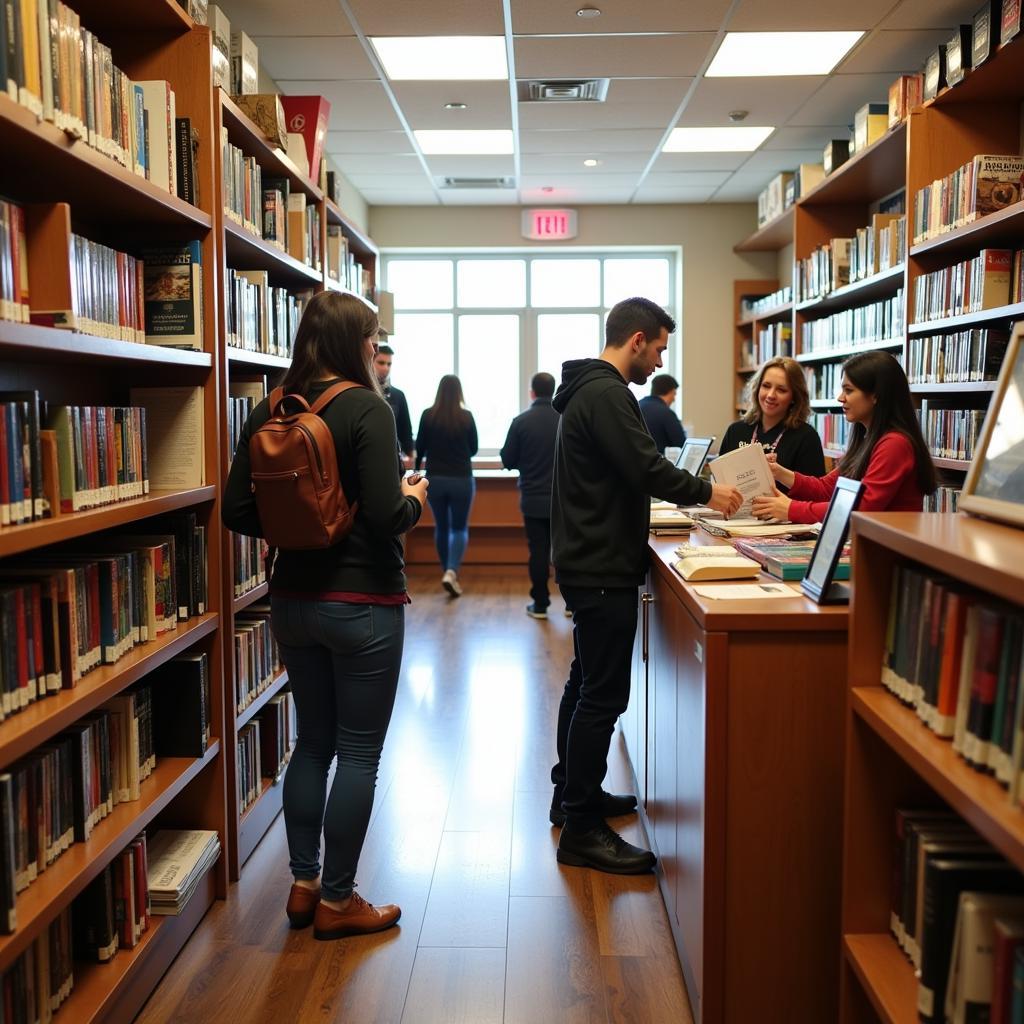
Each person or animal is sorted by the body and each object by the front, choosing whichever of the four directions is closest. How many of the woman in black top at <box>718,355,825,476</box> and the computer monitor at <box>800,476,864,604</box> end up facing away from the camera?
0

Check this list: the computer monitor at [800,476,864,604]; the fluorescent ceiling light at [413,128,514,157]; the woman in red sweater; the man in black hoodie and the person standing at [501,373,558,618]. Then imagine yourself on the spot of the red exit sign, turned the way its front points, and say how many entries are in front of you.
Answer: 5

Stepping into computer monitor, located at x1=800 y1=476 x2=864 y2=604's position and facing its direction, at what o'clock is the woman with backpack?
The woman with backpack is roughly at 12 o'clock from the computer monitor.

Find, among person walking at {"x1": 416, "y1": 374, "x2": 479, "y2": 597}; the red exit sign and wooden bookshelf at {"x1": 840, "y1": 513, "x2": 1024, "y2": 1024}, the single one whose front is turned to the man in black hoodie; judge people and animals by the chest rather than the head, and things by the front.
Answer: the red exit sign

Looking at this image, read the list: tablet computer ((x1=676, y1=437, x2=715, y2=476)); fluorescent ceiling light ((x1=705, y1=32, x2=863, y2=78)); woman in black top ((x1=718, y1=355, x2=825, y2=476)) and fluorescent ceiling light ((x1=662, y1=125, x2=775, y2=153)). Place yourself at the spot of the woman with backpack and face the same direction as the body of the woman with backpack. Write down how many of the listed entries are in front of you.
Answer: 4

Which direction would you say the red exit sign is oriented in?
toward the camera

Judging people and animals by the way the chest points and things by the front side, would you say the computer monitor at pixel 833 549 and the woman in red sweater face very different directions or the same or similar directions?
same or similar directions

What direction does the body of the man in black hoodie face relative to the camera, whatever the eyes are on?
to the viewer's right

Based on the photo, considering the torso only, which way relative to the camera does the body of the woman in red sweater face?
to the viewer's left

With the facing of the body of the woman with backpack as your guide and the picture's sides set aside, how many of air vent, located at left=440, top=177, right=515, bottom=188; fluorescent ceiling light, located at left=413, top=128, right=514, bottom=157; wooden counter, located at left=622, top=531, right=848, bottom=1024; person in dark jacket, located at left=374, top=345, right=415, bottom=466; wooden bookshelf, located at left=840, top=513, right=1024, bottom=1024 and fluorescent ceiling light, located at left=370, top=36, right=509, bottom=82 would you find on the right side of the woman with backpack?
2

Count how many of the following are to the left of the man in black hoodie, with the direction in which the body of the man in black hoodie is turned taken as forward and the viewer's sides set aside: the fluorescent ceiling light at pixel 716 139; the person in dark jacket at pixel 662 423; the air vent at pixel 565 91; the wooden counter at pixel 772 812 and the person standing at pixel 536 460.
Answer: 4

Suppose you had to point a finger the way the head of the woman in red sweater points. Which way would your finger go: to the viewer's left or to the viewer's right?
to the viewer's left

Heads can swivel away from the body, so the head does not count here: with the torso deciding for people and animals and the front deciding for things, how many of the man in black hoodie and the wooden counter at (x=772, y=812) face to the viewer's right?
1

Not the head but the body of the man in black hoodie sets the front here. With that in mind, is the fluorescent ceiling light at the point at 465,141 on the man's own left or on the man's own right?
on the man's own left

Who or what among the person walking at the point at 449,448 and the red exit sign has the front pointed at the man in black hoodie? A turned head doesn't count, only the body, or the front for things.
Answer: the red exit sign

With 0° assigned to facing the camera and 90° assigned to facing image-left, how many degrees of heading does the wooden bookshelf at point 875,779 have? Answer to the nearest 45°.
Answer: approximately 45°

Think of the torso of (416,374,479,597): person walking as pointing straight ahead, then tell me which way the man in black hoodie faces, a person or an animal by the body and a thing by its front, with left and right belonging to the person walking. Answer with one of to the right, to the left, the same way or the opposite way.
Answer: to the right

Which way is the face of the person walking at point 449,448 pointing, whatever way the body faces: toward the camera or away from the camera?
away from the camera
